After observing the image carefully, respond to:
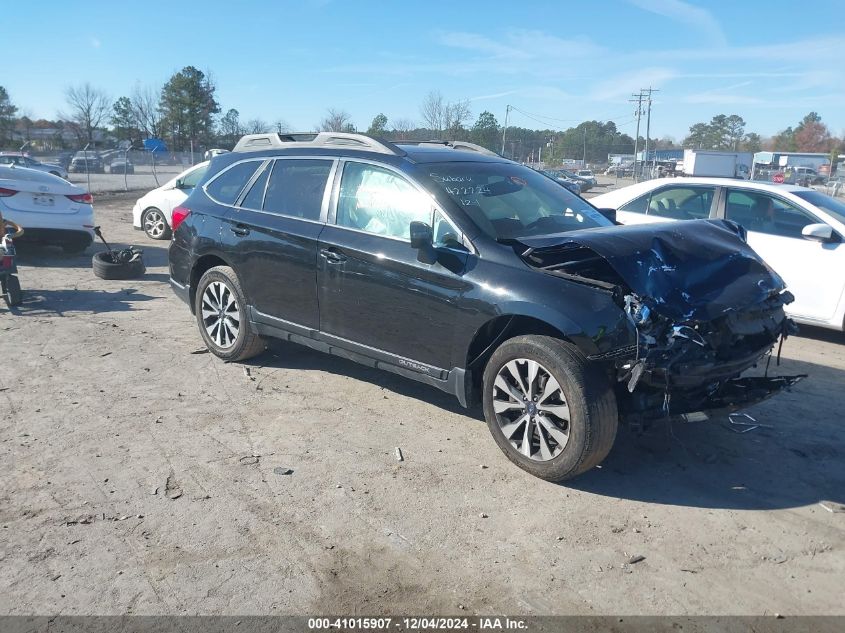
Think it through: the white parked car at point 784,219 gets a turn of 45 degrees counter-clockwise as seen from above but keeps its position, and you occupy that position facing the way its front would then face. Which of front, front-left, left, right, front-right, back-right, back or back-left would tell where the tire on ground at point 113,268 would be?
back

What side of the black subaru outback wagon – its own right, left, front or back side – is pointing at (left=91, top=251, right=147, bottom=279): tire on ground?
back

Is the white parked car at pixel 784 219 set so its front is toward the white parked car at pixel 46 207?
no

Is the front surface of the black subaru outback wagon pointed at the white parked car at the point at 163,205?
no

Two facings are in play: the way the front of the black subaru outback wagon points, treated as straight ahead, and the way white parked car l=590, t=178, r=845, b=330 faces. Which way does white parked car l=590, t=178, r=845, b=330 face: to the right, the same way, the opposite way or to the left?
the same way

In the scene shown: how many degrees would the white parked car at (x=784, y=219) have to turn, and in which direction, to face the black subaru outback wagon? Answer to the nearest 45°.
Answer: approximately 90° to its right

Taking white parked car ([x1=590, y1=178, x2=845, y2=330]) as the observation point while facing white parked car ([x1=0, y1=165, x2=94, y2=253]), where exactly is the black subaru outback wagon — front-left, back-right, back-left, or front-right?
front-left

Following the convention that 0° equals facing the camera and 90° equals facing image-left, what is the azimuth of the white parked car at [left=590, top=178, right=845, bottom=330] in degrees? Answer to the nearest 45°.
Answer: approximately 315°

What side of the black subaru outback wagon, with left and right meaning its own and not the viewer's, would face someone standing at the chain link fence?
back

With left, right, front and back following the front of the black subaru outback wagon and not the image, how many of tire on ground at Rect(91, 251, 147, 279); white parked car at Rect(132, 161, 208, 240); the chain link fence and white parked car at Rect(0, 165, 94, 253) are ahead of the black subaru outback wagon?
0

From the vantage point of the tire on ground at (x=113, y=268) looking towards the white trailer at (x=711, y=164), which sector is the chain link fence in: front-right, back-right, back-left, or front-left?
front-left

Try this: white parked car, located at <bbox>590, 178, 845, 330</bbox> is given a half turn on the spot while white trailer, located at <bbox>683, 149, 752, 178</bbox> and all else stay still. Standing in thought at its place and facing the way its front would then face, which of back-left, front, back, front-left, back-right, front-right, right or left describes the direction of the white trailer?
front-right

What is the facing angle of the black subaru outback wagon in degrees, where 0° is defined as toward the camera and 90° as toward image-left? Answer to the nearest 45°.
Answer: approximately 315°

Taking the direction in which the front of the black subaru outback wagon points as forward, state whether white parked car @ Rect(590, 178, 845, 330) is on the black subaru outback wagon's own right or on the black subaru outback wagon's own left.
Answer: on the black subaru outback wagon's own left

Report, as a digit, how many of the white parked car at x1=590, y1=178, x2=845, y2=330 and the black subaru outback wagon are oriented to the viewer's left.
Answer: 0
